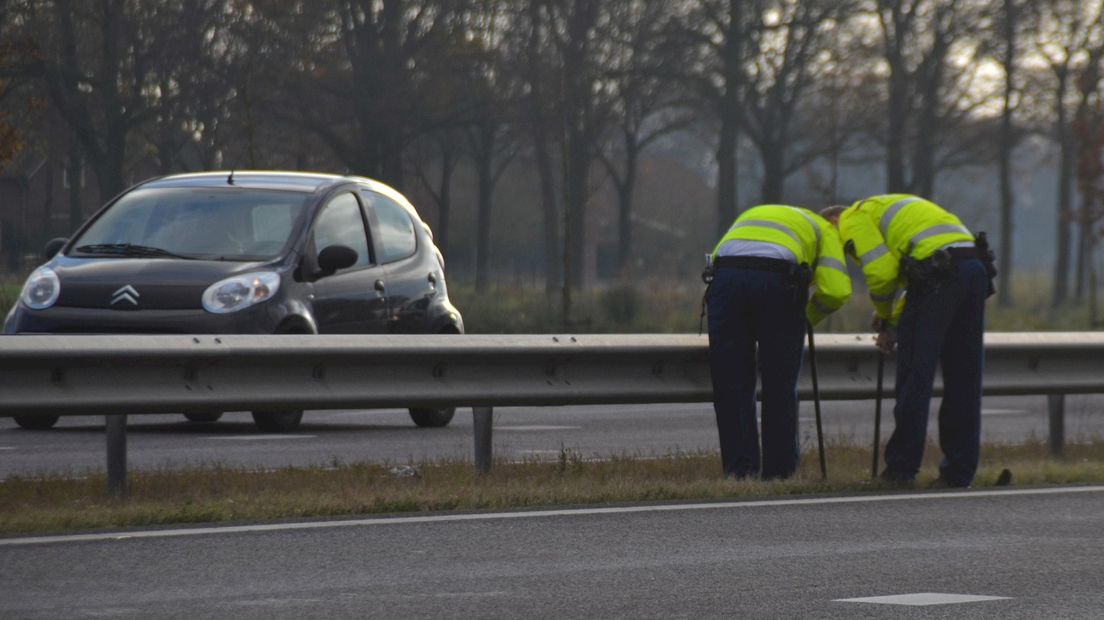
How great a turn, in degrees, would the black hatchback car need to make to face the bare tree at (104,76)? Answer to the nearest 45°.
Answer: approximately 135° to its right

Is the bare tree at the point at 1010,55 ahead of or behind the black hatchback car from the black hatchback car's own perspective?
behind

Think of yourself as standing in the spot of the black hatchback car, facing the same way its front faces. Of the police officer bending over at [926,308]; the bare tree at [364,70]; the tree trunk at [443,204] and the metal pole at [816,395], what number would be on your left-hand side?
2

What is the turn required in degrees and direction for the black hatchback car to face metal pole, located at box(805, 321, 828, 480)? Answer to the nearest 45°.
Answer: approximately 90° to its left

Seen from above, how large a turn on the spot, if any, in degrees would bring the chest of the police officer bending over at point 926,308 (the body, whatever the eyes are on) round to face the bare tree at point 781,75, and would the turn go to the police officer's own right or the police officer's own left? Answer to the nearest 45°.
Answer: approximately 45° to the police officer's own right

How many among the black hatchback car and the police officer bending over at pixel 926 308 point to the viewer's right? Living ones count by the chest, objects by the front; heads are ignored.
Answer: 0

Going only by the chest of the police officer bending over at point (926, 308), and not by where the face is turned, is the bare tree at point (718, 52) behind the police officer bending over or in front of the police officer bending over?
in front

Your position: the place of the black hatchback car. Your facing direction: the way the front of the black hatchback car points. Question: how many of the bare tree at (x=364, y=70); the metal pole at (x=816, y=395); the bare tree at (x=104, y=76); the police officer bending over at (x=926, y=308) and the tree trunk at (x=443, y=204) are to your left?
2

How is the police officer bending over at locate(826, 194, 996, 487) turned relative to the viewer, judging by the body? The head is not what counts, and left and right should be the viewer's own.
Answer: facing away from the viewer and to the left of the viewer
